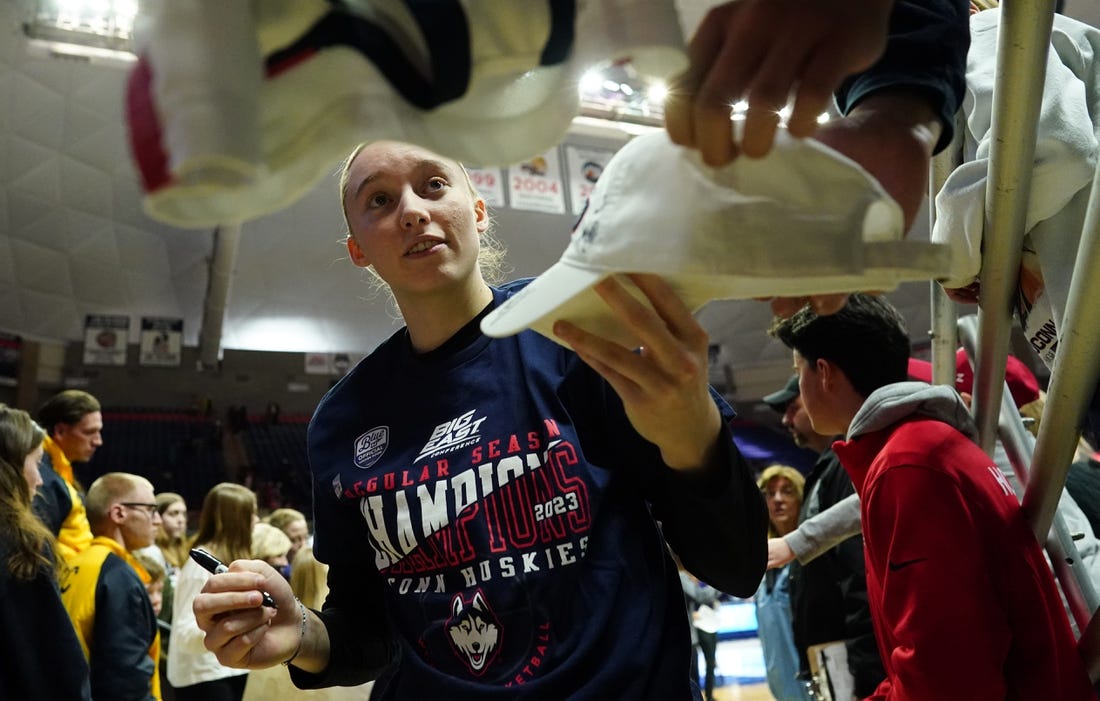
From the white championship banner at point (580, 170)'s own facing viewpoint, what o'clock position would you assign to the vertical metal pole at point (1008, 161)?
The vertical metal pole is roughly at 12 o'clock from the white championship banner.

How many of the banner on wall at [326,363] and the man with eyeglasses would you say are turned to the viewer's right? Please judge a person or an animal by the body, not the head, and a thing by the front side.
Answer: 1

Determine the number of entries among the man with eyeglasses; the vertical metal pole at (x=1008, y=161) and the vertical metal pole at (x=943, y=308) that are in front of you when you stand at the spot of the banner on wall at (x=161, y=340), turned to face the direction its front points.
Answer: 3

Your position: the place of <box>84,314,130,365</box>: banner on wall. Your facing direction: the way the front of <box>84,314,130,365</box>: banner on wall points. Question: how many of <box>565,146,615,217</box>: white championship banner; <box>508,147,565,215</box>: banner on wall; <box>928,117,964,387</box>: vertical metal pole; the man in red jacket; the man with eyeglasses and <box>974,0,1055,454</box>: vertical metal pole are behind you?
0

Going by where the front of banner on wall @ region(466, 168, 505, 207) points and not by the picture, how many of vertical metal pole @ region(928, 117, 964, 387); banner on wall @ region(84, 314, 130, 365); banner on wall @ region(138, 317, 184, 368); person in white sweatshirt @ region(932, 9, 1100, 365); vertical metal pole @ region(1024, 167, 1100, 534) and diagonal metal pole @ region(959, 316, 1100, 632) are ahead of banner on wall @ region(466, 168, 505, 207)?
4

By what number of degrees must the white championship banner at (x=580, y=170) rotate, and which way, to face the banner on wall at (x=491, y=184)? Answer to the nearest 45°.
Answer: approximately 45° to its right

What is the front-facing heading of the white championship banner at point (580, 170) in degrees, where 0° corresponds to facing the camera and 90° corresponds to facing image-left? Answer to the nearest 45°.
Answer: approximately 0°

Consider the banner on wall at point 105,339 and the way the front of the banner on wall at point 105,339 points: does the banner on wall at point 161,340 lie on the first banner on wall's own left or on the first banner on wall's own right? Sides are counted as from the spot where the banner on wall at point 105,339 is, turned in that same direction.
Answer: on the first banner on wall's own left

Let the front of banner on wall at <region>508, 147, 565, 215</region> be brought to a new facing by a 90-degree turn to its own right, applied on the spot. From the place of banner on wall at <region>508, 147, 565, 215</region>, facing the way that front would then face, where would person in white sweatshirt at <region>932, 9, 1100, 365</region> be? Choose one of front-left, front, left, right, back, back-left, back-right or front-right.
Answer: left

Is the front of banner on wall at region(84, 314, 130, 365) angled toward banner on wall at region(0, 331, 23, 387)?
no

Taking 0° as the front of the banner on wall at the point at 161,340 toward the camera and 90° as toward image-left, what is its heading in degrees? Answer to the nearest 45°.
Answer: approximately 0°

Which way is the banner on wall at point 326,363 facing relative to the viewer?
toward the camera

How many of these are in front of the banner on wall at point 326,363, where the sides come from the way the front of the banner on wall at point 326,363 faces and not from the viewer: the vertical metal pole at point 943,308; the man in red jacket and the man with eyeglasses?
3
